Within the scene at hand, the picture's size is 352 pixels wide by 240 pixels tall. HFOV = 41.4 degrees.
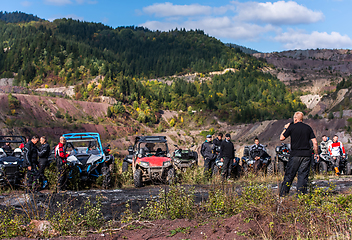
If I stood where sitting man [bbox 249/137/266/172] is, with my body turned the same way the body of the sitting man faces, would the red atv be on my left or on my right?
on my right
